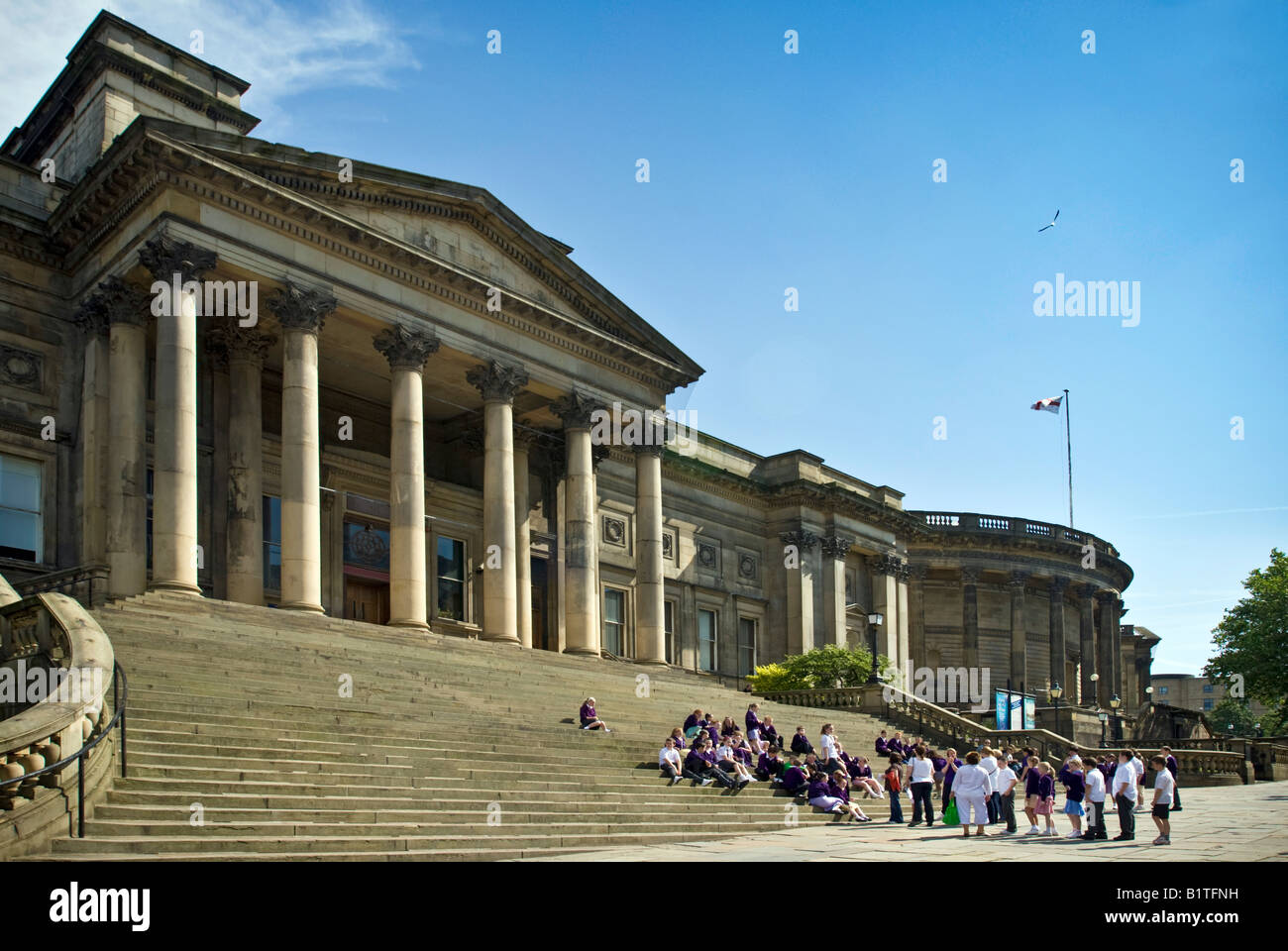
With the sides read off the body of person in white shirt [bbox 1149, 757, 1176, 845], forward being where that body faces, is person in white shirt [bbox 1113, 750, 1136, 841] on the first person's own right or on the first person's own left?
on the first person's own right

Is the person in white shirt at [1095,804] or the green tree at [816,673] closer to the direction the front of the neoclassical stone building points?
the person in white shirt

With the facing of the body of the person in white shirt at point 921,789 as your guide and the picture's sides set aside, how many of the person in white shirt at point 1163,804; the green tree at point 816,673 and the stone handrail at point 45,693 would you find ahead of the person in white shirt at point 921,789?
1

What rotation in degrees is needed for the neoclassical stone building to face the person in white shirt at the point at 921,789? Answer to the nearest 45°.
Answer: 0° — it already faces them

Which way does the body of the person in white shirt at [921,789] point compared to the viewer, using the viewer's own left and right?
facing away from the viewer

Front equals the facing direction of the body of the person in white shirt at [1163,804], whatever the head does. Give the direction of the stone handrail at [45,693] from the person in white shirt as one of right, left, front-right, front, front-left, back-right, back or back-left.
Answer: front-left

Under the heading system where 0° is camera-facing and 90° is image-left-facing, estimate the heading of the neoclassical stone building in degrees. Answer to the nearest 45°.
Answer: approximately 315°

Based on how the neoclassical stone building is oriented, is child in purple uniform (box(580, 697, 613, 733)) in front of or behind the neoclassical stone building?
in front

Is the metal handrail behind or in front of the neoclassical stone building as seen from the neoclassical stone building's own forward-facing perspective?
in front

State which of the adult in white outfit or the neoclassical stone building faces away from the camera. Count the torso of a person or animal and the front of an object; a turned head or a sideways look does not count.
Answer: the adult in white outfit
